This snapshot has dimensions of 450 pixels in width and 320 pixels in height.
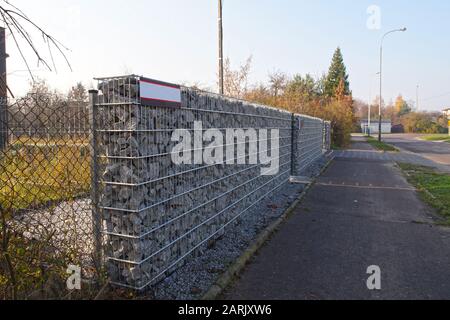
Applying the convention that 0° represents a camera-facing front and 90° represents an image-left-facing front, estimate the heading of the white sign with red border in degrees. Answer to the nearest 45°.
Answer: approximately 315°

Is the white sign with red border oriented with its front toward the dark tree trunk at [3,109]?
no
